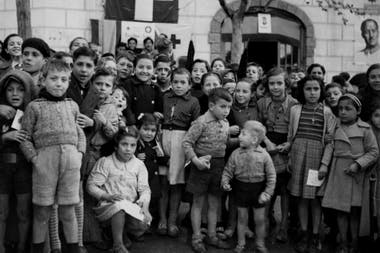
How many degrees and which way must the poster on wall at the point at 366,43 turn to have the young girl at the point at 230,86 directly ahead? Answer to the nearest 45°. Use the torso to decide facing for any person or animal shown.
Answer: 0° — it already faces them

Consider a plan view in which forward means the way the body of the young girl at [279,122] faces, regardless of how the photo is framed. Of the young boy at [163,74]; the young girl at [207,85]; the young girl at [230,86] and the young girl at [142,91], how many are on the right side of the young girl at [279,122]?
4

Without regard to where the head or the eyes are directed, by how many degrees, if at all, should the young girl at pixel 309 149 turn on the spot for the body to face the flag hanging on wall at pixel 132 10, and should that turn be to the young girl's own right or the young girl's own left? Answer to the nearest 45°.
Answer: approximately 135° to the young girl's own right

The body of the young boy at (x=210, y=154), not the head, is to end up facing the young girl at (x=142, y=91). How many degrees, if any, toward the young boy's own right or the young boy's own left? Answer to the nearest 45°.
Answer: approximately 180°

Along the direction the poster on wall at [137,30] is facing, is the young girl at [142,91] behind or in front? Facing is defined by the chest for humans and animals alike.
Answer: in front

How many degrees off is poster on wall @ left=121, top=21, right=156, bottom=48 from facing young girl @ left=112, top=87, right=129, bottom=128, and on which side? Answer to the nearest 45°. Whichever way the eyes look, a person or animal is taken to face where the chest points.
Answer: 0° — it already faces them

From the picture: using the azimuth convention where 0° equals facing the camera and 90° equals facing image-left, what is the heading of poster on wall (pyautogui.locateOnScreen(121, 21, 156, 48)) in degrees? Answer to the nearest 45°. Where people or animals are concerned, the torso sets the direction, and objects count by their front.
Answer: approximately 0°
